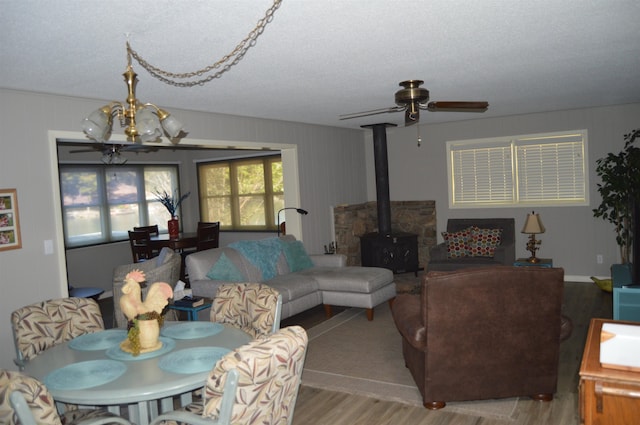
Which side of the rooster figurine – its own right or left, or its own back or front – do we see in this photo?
left

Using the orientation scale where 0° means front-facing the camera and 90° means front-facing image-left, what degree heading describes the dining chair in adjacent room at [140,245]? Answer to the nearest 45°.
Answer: approximately 225°

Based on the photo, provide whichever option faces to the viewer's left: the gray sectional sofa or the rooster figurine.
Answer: the rooster figurine

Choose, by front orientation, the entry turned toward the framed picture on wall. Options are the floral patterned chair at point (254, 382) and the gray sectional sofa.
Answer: the floral patterned chair

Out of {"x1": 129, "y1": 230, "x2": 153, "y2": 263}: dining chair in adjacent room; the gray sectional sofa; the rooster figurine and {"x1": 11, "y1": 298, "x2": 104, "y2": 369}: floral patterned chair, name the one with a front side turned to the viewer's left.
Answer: the rooster figurine

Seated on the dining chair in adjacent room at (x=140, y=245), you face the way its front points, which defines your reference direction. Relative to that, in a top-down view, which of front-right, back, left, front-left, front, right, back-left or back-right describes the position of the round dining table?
back-right

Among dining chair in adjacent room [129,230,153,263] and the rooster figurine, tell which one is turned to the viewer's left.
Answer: the rooster figurine
